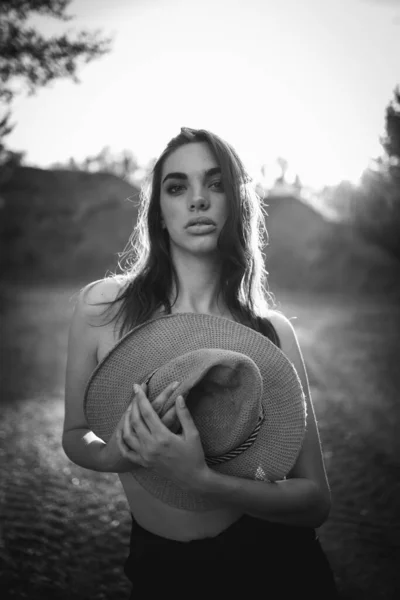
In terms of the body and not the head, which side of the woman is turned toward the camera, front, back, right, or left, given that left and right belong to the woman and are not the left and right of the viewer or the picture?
front

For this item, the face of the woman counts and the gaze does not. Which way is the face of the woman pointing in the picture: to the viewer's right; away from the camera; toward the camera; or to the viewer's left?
toward the camera
